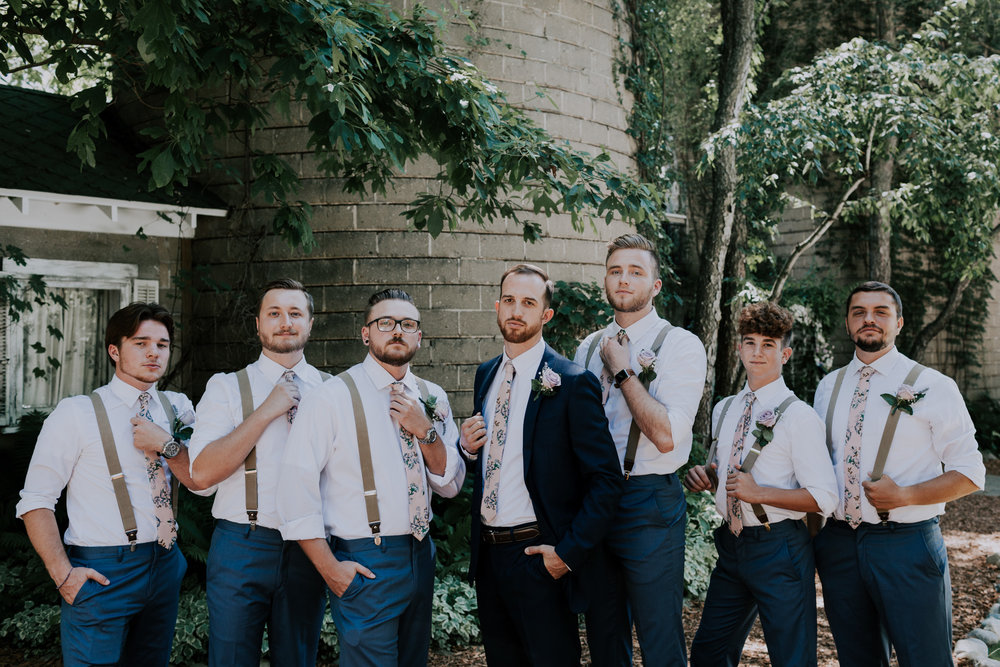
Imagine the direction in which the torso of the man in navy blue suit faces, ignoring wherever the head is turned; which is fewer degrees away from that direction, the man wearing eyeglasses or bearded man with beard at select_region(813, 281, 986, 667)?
the man wearing eyeglasses

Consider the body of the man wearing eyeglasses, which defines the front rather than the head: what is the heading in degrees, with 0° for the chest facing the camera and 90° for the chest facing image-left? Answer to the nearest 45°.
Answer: approximately 315°

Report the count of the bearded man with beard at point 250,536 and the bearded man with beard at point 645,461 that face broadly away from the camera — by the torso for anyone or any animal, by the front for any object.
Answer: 0

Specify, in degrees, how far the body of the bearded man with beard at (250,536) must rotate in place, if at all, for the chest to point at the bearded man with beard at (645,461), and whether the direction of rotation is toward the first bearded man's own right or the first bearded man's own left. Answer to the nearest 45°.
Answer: approximately 45° to the first bearded man's own left

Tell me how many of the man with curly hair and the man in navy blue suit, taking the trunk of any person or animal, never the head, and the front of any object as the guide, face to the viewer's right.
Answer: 0

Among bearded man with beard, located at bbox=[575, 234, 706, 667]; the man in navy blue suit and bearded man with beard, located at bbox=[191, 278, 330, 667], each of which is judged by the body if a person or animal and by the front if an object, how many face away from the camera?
0

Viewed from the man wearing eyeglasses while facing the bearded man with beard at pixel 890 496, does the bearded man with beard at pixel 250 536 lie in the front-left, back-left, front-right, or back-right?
back-left

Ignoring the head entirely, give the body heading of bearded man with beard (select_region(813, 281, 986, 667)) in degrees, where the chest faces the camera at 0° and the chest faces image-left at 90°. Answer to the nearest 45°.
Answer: approximately 45°

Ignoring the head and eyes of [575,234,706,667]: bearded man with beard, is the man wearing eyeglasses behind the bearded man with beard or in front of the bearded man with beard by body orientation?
in front

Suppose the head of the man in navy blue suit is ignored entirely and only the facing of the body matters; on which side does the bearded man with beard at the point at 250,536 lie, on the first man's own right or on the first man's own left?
on the first man's own right

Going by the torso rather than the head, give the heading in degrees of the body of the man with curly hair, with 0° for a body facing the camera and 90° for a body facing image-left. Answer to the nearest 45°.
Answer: approximately 45°

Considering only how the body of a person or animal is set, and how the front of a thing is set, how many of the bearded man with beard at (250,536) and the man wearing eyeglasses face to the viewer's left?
0
